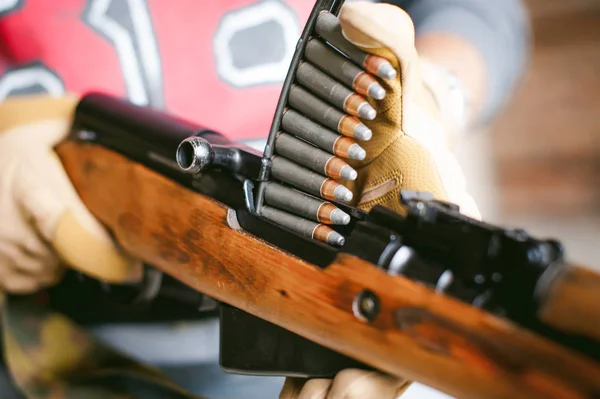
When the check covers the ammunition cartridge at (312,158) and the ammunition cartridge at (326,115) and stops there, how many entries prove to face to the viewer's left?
0

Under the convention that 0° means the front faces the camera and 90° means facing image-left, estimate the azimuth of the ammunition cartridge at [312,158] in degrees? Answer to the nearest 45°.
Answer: approximately 315°
